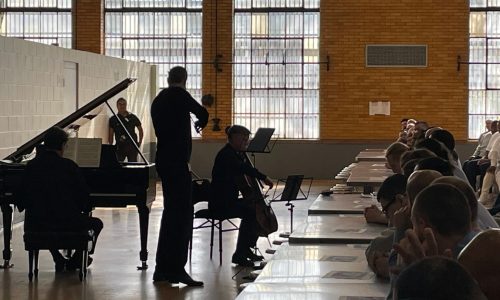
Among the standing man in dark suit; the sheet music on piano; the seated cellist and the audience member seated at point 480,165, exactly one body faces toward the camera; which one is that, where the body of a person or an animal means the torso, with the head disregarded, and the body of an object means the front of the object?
the sheet music on piano

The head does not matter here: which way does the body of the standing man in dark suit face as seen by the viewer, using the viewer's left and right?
facing away from the viewer and to the right of the viewer

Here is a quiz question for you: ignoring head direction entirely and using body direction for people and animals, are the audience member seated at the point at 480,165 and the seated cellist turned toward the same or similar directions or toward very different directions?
very different directions

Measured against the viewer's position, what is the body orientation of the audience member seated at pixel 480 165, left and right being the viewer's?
facing to the left of the viewer

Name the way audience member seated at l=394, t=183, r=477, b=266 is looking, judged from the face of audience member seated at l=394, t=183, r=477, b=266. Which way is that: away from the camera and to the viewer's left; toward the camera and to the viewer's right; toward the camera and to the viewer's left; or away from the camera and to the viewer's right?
away from the camera and to the viewer's left

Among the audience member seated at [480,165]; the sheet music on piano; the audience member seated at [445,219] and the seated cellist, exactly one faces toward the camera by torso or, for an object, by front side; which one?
the sheet music on piano

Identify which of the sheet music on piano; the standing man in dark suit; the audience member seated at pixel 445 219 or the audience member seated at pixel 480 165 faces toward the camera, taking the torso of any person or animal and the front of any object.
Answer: the sheet music on piano

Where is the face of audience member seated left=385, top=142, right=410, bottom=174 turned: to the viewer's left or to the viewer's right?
to the viewer's left

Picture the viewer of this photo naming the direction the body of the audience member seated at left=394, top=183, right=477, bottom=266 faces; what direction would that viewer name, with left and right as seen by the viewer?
facing away from the viewer and to the left of the viewer

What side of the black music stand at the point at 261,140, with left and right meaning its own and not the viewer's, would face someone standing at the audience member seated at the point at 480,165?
back

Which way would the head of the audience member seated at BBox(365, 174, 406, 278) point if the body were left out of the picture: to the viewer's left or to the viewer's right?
to the viewer's left

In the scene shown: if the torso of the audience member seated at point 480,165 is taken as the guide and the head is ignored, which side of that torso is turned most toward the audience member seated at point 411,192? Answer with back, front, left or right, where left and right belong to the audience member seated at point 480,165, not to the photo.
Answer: left

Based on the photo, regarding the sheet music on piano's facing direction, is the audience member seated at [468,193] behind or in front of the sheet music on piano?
in front

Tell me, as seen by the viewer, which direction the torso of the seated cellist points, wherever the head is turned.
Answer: to the viewer's right
